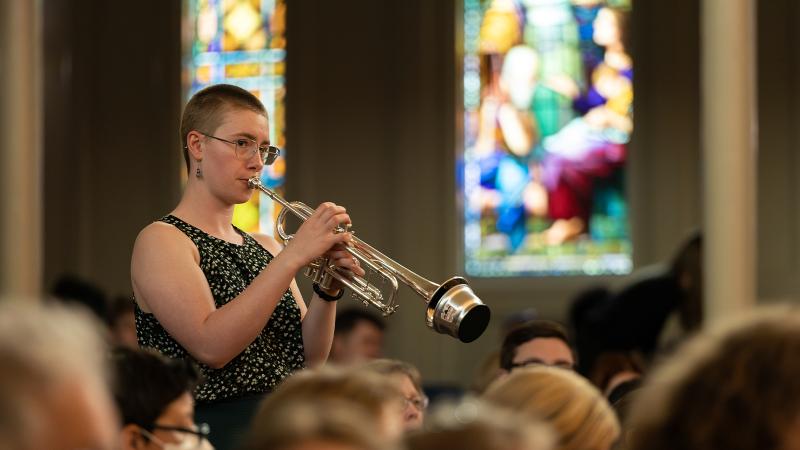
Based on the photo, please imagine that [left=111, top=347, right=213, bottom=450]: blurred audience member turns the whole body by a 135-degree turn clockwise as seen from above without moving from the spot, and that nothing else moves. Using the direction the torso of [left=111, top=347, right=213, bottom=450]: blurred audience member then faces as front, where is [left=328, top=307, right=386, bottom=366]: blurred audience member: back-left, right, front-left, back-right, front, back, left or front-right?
back-right

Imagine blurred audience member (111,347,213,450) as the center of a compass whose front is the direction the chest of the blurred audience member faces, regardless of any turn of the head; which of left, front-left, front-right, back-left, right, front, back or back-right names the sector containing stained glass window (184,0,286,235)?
left

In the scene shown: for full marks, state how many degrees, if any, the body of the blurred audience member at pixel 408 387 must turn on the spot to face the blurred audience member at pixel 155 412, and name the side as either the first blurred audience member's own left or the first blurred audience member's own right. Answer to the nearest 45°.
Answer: approximately 45° to the first blurred audience member's own right

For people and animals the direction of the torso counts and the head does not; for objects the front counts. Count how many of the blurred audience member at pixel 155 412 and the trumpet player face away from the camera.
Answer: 0

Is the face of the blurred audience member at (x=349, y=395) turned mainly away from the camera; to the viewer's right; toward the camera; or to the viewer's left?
away from the camera

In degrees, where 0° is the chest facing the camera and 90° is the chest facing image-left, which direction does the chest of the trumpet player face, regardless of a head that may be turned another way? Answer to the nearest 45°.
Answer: approximately 315°

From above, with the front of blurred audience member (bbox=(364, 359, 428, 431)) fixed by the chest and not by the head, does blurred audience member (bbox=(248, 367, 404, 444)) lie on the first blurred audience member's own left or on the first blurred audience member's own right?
on the first blurred audience member's own right

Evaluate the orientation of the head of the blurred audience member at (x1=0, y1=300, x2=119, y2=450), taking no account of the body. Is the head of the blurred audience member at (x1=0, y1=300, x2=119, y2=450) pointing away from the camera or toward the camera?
away from the camera

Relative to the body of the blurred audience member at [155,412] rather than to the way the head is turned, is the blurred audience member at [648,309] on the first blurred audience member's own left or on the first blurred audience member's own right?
on the first blurred audience member's own left

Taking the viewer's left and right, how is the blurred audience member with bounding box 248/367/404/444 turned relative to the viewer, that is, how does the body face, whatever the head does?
facing away from the viewer and to the right of the viewer

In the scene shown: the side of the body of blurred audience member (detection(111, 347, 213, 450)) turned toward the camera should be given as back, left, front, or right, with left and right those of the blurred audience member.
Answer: right
